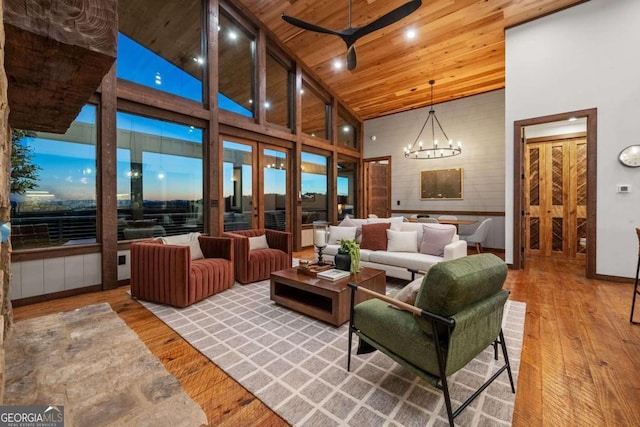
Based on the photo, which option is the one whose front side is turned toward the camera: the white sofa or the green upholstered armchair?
the white sofa

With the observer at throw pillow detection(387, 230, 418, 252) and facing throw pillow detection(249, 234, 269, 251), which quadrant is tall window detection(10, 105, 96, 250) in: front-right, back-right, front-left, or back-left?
front-left

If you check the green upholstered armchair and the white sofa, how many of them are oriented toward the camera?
1

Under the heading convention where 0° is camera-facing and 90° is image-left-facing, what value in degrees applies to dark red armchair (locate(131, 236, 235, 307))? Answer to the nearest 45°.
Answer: approximately 315°

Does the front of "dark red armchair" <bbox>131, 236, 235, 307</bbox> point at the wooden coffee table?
yes

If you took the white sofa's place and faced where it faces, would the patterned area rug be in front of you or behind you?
in front

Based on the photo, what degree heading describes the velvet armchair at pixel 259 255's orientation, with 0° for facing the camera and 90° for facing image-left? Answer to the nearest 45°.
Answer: approximately 315°

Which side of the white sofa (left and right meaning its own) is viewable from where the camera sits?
front

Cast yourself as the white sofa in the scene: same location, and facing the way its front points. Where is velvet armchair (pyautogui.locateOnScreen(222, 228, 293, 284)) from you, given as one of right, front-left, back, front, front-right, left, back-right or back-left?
right

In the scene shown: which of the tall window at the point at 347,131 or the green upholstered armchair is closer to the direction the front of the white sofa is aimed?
the green upholstered armchair

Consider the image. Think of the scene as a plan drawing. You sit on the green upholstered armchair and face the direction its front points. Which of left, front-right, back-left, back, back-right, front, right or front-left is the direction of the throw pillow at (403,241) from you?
front-right

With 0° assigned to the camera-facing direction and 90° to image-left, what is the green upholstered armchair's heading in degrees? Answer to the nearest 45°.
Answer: approximately 135°

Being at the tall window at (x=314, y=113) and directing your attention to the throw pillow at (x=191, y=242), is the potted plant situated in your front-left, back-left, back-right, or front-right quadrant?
front-left
